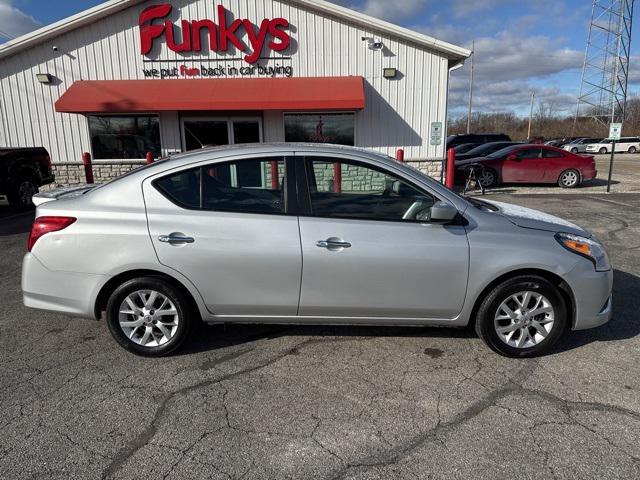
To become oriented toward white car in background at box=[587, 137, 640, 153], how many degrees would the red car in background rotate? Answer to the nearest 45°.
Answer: approximately 90° to its right

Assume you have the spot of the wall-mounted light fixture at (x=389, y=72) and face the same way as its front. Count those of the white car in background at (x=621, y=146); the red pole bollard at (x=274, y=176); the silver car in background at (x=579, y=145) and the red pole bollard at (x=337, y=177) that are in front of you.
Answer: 2

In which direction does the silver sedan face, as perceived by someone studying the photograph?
facing to the right of the viewer

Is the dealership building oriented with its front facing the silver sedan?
yes

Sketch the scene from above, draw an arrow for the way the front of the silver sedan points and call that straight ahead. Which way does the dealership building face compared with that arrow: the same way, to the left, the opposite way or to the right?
to the right

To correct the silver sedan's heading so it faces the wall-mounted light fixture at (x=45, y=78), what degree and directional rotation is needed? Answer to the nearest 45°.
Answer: approximately 135° to its left

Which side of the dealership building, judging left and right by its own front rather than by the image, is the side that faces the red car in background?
left

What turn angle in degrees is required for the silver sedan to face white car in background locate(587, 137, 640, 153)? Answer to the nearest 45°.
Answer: approximately 45° to its left

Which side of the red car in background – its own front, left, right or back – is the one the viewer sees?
left

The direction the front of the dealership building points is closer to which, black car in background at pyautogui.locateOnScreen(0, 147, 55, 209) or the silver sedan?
the silver sedan
